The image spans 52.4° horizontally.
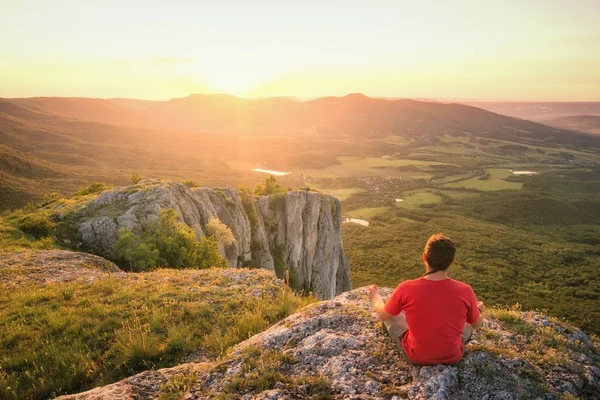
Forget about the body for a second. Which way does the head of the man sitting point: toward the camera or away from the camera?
away from the camera

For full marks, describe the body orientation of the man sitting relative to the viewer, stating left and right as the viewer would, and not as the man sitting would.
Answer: facing away from the viewer

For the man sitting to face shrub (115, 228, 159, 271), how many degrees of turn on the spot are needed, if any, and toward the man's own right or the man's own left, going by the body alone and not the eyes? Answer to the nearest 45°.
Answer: approximately 45° to the man's own left

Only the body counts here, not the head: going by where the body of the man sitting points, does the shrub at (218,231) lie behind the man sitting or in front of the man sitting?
in front
